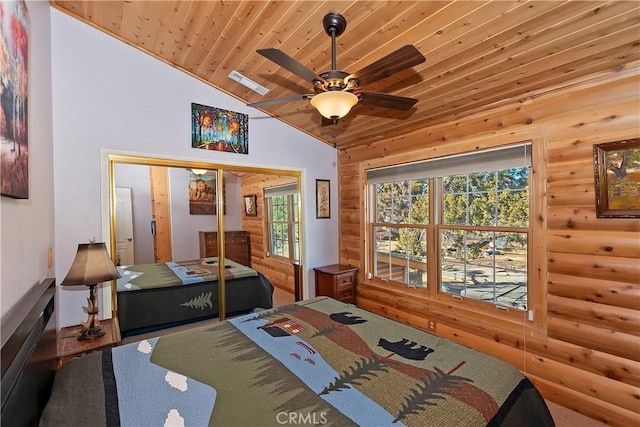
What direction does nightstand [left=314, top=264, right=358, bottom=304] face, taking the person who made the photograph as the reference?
facing the viewer and to the right of the viewer

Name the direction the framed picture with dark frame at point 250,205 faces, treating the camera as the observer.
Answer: facing the viewer and to the left of the viewer

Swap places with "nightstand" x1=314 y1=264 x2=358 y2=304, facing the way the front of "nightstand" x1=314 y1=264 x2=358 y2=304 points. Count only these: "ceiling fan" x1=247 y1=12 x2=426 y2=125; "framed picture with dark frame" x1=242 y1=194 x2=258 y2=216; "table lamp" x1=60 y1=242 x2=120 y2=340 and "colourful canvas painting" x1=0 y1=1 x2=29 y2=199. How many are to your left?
0

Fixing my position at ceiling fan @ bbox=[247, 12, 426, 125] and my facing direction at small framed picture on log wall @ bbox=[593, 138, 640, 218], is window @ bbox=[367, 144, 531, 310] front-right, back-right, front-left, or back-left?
front-left

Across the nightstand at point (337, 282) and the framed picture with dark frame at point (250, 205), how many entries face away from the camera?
0

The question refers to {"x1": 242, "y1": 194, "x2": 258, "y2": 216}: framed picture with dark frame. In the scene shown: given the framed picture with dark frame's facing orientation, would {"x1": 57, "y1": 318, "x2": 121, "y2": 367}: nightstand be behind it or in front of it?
in front

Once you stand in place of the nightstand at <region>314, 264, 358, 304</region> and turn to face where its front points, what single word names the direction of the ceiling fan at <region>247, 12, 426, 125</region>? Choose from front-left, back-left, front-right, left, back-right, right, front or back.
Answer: front-right

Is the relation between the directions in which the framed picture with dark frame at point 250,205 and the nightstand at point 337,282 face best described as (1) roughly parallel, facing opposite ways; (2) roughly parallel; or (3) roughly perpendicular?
roughly perpendicular

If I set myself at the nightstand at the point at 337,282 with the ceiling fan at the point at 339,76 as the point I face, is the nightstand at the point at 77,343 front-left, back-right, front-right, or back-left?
front-right
